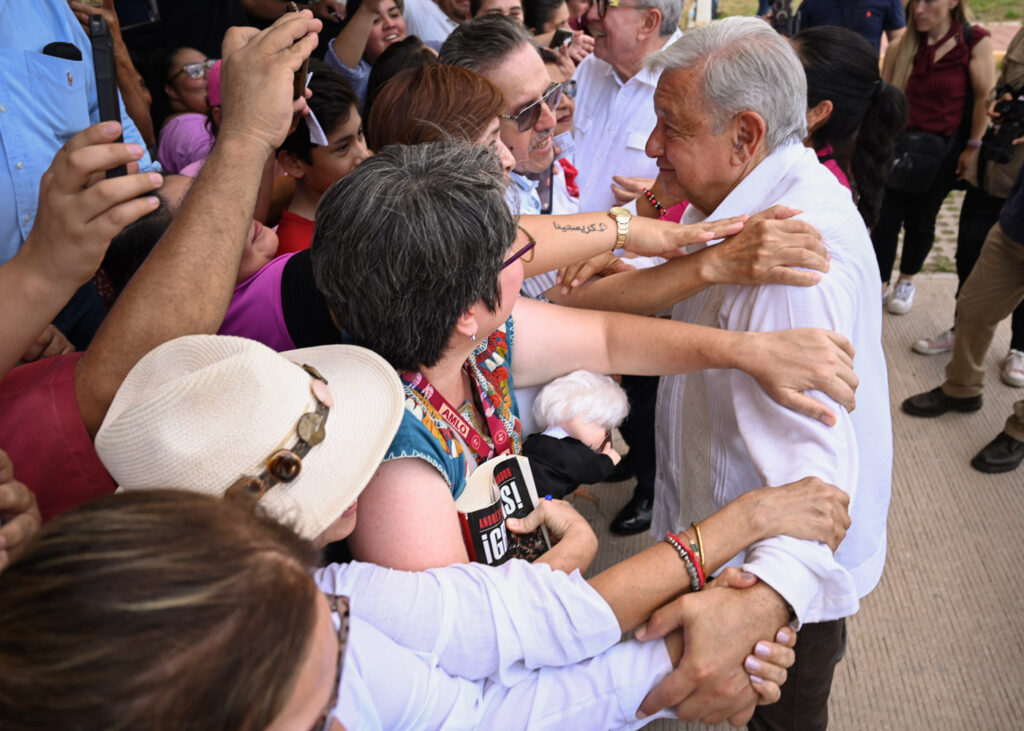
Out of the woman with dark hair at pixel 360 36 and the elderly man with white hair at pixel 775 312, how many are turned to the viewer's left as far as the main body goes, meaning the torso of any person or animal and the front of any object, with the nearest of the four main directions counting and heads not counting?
1

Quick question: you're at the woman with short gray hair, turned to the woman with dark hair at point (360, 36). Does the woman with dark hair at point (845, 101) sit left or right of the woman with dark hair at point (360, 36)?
right

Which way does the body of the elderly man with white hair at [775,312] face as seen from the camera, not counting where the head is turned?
to the viewer's left

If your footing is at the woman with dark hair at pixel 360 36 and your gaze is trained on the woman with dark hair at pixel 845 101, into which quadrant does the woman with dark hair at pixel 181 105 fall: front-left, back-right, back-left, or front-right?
back-right

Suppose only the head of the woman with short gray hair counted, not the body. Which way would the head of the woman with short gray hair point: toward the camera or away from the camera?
away from the camera

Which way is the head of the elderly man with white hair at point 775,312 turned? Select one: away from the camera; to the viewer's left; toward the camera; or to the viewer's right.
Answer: to the viewer's left

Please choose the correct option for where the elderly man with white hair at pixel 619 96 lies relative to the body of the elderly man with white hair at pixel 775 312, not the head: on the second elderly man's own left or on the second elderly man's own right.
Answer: on the second elderly man's own right

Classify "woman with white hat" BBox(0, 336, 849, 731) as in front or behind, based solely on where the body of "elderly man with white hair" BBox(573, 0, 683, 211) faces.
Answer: in front

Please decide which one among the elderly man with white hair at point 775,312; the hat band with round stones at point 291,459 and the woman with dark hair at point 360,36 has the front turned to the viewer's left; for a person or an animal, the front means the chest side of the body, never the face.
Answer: the elderly man with white hair

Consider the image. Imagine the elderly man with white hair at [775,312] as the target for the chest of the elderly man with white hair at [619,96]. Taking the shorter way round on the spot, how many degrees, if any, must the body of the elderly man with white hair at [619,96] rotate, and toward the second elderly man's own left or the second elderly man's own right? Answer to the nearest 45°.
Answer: approximately 45° to the second elderly man's own left

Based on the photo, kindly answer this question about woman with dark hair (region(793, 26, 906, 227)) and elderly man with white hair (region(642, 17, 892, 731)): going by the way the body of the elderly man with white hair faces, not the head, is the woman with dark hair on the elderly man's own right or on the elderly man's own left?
on the elderly man's own right
